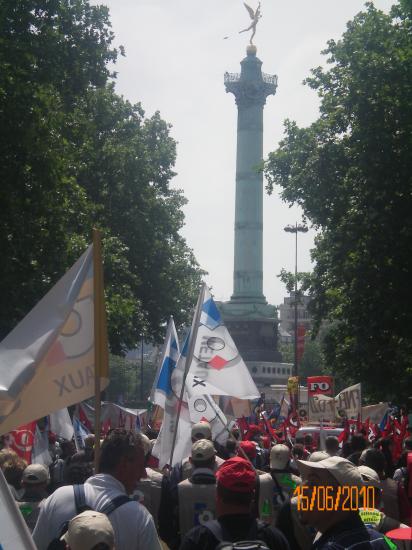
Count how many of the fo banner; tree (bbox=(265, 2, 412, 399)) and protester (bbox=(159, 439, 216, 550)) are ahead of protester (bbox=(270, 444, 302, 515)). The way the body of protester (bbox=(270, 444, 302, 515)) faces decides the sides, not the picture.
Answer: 2

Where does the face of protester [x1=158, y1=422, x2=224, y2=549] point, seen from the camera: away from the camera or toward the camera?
away from the camera

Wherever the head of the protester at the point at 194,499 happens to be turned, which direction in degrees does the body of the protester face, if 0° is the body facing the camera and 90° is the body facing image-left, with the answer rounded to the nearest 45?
approximately 180°

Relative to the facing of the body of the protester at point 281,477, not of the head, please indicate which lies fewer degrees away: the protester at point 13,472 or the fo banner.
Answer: the fo banner

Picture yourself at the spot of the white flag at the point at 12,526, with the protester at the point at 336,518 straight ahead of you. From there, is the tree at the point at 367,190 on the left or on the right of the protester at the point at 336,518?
left

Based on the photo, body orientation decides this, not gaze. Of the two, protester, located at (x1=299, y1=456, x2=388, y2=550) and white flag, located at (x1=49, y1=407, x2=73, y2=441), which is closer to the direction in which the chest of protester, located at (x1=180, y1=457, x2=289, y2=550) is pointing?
the white flag

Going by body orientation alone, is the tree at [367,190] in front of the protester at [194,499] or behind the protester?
in front

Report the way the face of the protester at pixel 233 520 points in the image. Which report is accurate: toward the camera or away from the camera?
away from the camera

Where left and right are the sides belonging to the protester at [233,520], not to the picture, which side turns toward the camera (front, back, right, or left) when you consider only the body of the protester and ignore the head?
back

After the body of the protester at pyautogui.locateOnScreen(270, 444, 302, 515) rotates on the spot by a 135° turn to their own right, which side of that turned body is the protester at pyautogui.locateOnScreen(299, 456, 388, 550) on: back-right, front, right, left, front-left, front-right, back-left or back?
front-right

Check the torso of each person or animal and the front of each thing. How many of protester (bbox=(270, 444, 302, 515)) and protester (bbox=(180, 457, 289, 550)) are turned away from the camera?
2

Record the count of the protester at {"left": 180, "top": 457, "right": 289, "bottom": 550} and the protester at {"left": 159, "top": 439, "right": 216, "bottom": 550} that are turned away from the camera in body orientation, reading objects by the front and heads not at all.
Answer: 2

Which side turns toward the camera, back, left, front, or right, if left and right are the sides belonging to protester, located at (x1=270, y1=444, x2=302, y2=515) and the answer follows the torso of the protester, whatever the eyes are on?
back
